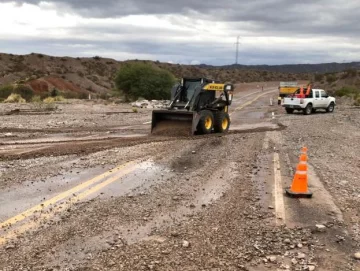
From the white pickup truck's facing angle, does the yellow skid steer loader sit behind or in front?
behind

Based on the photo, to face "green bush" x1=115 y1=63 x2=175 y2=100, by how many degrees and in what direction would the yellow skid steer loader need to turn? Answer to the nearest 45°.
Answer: approximately 135° to its right

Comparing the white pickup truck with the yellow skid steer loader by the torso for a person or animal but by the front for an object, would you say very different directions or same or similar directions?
very different directions

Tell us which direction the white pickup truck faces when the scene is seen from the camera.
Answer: facing away from the viewer and to the right of the viewer

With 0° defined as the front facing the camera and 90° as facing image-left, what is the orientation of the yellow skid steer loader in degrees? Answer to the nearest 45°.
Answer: approximately 45°
